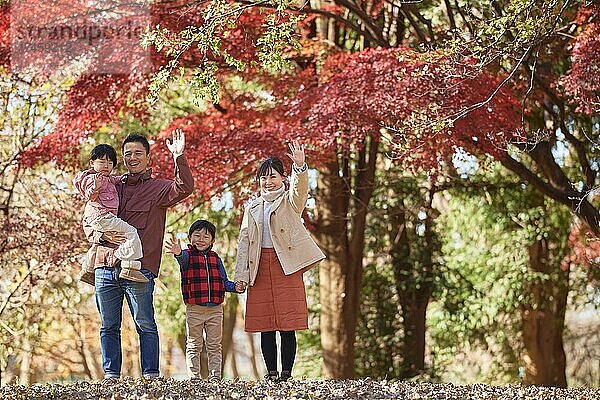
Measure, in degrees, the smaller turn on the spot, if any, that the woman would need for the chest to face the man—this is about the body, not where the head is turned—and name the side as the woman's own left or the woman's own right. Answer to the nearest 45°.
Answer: approximately 90° to the woman's own right

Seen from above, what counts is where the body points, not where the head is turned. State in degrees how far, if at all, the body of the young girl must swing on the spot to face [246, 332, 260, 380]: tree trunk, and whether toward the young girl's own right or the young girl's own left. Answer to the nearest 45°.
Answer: approximately 135° to the young girl's own left

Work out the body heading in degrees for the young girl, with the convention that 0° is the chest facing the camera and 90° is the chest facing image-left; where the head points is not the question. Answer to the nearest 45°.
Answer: approximately 315°

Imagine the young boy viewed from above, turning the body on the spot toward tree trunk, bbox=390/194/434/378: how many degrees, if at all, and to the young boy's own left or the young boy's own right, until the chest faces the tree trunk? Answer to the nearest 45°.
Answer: approximately 135° to the young boy's own left

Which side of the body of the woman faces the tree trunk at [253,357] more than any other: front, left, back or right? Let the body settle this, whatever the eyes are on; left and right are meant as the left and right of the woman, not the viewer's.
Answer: back

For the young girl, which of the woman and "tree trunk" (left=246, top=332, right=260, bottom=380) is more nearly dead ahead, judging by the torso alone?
the woman

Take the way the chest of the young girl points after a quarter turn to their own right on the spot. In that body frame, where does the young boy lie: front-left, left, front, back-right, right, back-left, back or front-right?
back

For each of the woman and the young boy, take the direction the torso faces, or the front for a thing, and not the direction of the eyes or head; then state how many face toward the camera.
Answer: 2

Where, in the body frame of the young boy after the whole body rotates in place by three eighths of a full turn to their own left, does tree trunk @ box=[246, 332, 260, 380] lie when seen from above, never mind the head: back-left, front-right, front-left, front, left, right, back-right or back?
front-left
